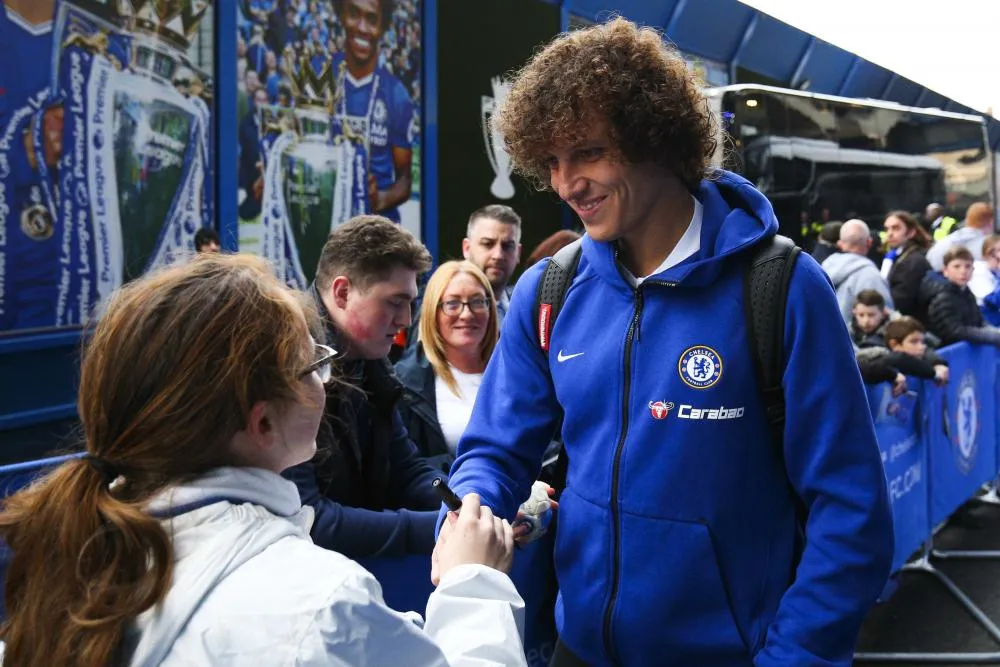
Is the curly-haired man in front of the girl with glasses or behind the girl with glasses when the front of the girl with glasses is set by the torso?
in front

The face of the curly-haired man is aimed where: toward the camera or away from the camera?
toward the camera

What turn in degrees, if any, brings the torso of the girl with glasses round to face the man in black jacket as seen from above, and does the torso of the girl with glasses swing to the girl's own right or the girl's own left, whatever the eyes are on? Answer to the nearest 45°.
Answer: approximately 45° to the girl's own left

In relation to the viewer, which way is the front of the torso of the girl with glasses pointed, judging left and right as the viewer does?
facing away from the viewer and to the right of the viewer

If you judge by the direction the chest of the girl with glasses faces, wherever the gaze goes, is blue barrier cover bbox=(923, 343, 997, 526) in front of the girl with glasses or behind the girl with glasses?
in front

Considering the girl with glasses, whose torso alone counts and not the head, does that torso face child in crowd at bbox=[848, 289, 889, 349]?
yes

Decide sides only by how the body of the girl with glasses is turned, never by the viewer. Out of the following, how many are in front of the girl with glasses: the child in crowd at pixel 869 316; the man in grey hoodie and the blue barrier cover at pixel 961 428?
3

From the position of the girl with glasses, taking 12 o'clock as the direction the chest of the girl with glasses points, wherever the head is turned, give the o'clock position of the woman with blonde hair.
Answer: The woman with blonde hair is roughly at 11 o'clock from the girl with glasses.

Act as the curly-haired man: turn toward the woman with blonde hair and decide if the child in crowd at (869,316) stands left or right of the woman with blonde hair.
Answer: right

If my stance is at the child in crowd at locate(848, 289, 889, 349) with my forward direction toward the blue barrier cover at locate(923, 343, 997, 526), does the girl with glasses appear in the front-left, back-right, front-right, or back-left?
front-right

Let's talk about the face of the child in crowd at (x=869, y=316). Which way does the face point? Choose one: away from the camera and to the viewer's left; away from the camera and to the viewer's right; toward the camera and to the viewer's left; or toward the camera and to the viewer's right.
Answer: toward the camera and to the viewer's left

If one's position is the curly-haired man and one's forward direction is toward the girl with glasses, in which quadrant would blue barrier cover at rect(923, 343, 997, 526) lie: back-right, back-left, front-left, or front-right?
back-right

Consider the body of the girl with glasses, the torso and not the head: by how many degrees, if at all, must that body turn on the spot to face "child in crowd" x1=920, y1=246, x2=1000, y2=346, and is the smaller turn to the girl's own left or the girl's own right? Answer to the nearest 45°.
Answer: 0° — they already face them
